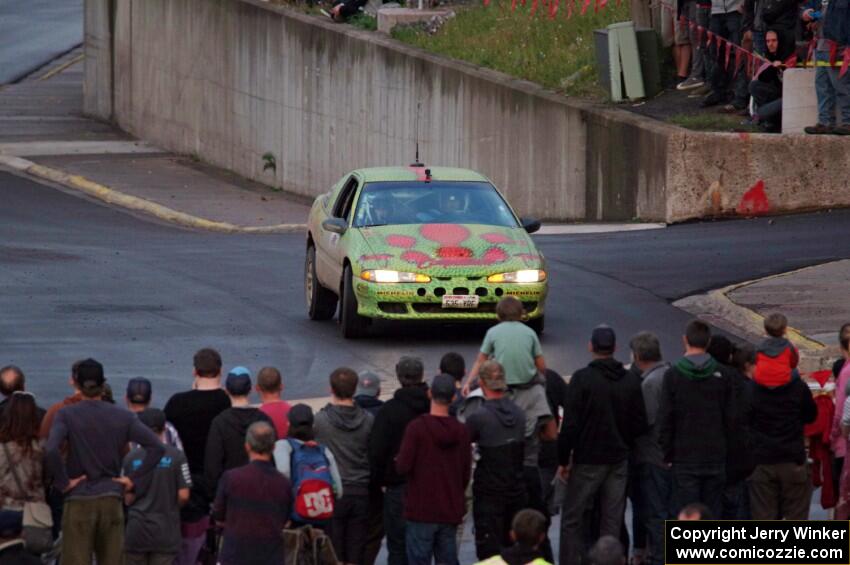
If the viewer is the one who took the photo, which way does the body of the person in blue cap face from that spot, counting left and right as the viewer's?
facing away from the viewer

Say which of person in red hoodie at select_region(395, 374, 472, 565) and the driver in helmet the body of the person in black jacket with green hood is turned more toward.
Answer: the driver in helmet

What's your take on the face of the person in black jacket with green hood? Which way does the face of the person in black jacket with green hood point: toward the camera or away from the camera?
away from the camera

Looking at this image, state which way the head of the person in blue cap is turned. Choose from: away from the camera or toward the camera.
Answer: away from the camera

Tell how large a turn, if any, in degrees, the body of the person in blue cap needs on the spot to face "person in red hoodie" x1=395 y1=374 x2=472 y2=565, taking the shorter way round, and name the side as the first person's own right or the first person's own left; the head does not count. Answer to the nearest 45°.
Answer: approximately 90° to the first person's own right

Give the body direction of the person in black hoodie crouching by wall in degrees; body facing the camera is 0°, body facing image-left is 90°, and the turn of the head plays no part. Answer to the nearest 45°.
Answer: approximately 45°

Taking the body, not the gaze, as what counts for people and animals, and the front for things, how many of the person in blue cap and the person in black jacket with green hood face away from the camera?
2

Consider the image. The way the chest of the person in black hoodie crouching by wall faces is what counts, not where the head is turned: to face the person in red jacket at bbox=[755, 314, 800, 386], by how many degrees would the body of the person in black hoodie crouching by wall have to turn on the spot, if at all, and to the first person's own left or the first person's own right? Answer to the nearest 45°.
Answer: approximately 45° to the first person's own left

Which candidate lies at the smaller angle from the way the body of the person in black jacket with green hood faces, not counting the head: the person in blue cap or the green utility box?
the green utility box

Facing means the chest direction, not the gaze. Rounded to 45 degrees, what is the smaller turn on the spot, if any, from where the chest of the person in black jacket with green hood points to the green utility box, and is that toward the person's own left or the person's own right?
0° — they already face it

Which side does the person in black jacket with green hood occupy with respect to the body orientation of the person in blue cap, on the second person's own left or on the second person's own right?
on the second person's own right

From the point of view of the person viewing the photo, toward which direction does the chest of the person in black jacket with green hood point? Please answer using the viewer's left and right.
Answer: facing away from the viewer
